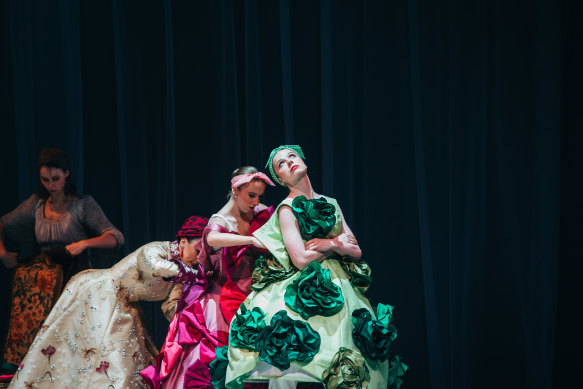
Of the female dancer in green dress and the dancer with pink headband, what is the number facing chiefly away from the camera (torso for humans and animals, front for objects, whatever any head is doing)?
0

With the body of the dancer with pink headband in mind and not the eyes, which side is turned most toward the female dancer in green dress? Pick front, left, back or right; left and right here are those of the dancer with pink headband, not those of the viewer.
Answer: front

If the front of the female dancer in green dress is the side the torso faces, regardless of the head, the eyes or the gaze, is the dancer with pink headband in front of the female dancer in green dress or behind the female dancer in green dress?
behind

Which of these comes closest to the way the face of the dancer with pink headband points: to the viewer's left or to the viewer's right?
to the viewer's right

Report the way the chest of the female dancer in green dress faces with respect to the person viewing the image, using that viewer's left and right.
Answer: facing the viewer and to the right of the viewer
